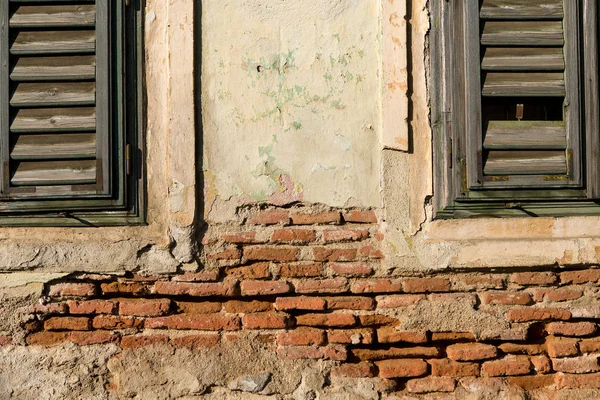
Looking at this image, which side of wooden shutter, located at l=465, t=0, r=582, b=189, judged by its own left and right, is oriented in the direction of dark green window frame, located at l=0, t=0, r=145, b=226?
right

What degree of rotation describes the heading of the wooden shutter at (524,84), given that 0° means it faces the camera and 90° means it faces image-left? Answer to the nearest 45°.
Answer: approximately 0°
